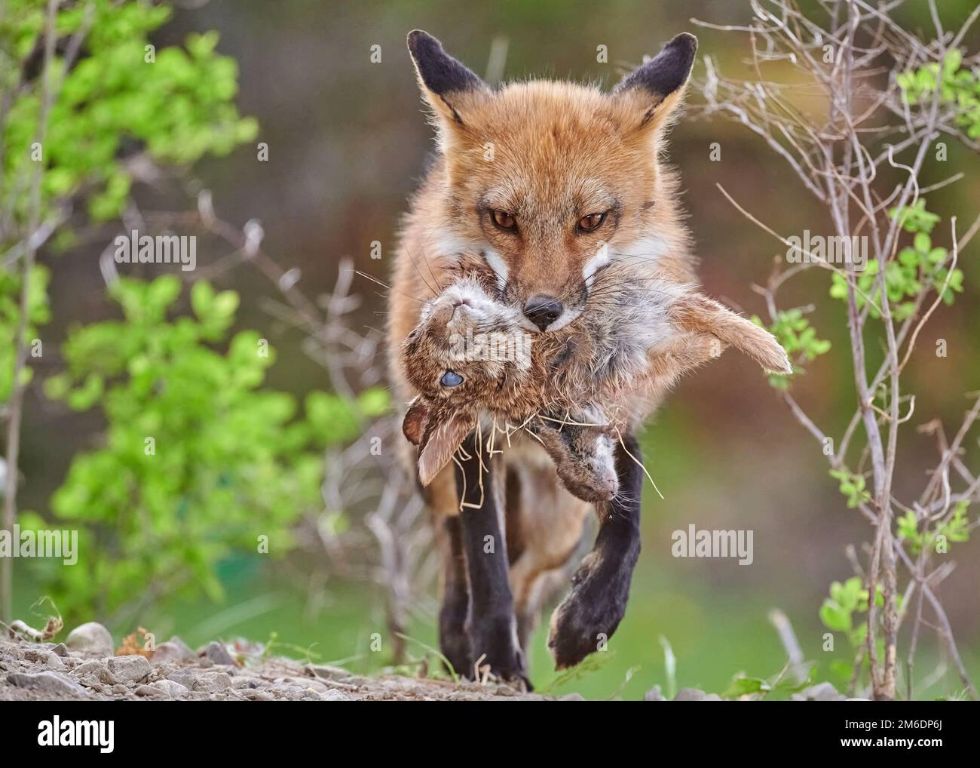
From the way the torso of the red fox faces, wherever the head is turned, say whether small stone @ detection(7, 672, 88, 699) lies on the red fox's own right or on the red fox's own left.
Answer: on the red fox's own right

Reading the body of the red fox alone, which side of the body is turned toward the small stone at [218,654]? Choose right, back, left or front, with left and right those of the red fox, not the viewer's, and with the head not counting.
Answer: right

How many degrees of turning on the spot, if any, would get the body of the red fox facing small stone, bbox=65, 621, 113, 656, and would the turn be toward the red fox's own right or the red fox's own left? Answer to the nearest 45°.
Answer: approximately 90° to the red fox's own right

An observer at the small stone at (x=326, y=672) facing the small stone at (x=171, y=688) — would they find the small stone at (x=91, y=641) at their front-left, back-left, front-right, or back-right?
front-right

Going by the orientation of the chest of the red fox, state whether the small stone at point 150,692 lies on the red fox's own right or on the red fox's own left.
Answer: on the red fox's own right

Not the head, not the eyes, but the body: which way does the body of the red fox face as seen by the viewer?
toward the camera

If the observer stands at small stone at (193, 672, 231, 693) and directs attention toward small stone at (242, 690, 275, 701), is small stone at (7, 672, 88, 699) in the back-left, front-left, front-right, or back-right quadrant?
back-right

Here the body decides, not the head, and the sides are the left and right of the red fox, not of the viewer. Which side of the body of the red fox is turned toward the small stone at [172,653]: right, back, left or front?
right
